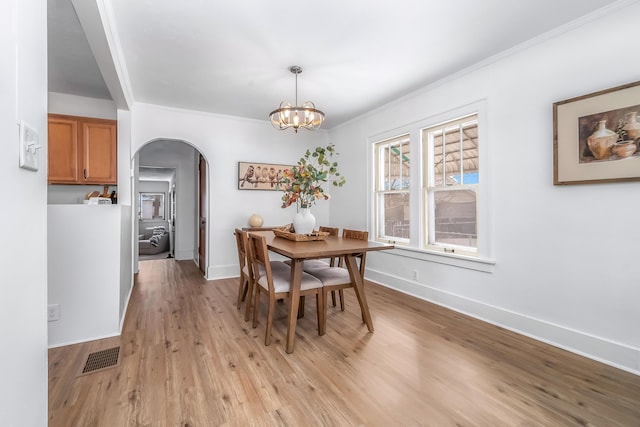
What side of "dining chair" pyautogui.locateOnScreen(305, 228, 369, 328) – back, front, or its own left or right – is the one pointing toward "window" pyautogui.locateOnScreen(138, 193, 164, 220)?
right

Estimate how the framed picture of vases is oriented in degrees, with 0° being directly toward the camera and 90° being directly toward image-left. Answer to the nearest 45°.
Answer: approximately 45°

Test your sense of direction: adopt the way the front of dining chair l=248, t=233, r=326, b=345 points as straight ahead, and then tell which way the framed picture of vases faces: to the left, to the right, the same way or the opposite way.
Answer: the opposite way

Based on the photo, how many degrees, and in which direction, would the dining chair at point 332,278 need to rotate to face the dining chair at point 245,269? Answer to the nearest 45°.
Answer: approximately 45° to its right

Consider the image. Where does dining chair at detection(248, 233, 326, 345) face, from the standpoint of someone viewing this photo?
facing to the right of the viewer

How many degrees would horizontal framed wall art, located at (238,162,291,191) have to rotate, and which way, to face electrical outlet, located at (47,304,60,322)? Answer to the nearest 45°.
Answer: approximately 45° to its right

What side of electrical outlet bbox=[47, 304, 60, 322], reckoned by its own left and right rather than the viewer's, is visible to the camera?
front

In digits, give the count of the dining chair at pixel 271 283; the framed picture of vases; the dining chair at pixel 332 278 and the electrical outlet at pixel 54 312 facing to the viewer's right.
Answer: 1

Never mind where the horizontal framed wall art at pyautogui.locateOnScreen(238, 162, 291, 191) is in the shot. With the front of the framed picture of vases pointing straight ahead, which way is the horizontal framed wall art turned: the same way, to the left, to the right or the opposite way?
to the left

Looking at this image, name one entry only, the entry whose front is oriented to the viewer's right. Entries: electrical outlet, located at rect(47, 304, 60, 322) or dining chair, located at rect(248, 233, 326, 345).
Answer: the dining chair
